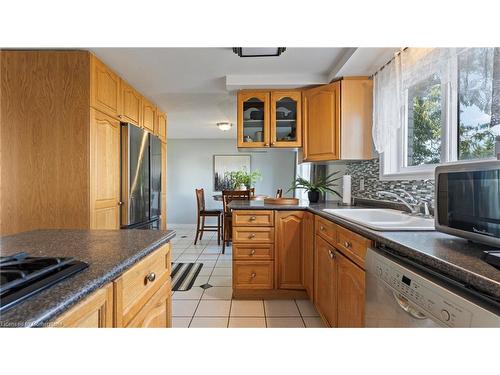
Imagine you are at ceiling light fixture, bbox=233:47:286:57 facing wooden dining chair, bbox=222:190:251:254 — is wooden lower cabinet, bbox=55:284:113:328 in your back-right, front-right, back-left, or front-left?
back-left

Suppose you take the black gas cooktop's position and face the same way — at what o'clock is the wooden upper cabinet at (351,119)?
The wooden upper cabinet is roughly at 10 o'clock from the black gas cooktop.

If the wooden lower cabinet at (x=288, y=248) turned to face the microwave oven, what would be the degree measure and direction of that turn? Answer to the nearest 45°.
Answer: approximately 45° to its left

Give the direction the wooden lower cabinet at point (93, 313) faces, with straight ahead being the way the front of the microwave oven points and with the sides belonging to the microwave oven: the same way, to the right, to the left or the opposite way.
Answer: the opposite way

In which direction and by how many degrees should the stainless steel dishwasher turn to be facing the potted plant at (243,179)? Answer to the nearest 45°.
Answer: approximately 90° to its right

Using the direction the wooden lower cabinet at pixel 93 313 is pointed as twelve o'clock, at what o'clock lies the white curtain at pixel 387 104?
The white curtain is roughly at 10 o'clock from the wooden lower cabinet.

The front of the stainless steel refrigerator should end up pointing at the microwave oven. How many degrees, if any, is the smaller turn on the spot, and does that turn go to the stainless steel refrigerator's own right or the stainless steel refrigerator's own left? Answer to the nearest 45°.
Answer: approximately 45° to the stainless steel refrigerator's own right

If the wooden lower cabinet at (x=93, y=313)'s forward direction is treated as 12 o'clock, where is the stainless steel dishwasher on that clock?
The stainless steel dishwasher is roughly at 11 o'clock from the wooden lower cabinet.

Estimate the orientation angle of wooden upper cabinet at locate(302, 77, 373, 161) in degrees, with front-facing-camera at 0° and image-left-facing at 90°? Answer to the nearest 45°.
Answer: approximately 45°

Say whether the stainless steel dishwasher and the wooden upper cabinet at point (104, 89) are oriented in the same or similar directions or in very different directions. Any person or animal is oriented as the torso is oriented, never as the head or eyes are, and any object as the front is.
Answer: very different directions

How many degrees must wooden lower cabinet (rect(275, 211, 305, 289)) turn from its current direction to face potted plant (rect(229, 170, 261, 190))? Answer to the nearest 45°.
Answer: approximately 180°
